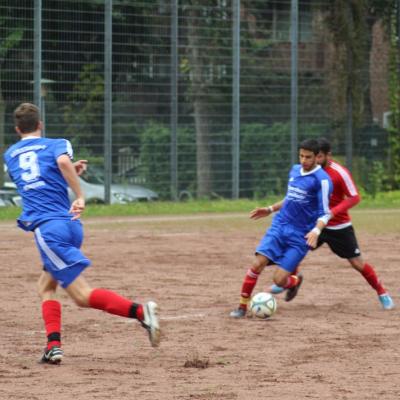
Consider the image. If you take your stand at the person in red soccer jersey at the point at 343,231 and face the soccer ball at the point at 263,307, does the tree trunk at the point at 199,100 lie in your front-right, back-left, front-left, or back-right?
back-right

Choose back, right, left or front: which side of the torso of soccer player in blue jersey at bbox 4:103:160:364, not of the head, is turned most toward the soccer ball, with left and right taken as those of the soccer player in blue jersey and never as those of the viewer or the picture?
right

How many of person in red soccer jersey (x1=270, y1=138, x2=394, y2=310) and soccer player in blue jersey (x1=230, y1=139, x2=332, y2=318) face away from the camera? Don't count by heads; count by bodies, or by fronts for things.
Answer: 0

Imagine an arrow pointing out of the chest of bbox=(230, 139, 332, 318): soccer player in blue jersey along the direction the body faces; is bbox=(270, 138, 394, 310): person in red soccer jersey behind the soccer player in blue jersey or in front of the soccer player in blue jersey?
behind

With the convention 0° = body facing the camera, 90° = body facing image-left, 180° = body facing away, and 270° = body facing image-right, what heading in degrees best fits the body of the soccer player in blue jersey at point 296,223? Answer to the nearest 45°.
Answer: approximately 45°

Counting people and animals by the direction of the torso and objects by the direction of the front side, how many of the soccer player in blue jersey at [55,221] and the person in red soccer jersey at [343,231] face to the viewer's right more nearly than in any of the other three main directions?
0

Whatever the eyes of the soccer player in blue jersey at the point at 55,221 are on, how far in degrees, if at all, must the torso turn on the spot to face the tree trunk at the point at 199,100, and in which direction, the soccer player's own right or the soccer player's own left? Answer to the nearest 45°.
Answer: approximately 45° to the soccer player's own right

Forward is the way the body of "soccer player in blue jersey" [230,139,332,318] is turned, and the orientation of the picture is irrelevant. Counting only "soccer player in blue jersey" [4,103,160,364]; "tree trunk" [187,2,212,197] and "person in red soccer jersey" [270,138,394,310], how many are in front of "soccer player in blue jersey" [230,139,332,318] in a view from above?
1

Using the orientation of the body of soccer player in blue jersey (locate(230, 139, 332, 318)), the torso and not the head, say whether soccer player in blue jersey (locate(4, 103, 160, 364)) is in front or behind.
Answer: in front

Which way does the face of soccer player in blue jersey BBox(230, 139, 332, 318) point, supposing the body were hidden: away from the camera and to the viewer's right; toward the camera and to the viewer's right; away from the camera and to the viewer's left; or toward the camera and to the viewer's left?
toward the camera and to the viewer's left

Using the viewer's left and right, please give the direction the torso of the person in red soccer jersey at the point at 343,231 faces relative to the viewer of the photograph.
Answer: facing to the left of the viewer
